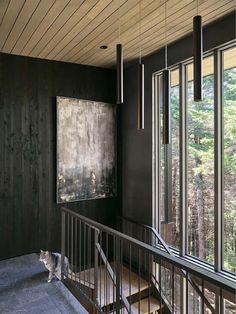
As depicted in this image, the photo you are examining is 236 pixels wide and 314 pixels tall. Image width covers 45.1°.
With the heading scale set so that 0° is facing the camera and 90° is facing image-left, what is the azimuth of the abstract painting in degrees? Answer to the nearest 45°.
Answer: approximately 315°

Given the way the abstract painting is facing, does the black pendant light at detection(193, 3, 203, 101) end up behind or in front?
in front
